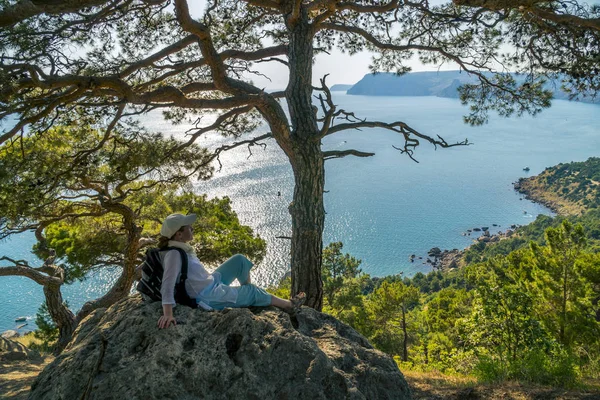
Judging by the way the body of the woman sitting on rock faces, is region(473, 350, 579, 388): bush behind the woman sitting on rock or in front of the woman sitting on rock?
in front

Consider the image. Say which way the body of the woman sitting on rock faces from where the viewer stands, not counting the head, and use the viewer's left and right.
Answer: facing to the right of the viewer

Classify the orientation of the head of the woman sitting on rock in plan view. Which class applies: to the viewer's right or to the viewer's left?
to the viewer's right
